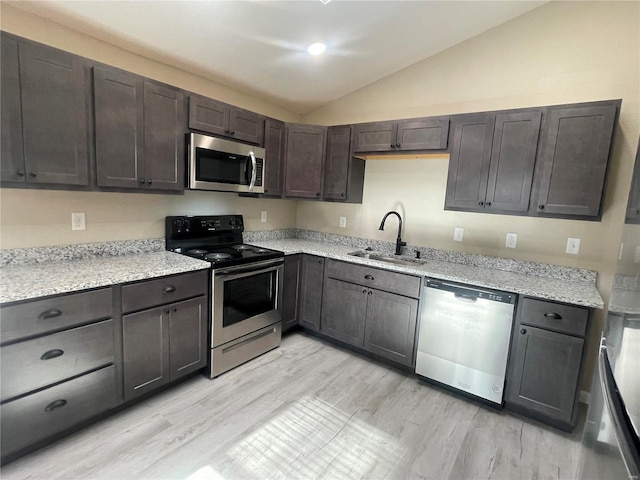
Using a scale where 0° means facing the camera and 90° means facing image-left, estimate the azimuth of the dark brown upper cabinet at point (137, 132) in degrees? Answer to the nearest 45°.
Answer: approximately 315°

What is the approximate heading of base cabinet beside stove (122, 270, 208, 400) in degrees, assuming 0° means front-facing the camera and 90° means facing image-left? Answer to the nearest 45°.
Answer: approximately 315°

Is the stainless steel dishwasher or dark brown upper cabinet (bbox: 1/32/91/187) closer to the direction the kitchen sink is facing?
the dark brown upper cabinet

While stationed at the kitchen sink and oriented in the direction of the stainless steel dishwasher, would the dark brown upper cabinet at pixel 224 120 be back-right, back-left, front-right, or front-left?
back-right
